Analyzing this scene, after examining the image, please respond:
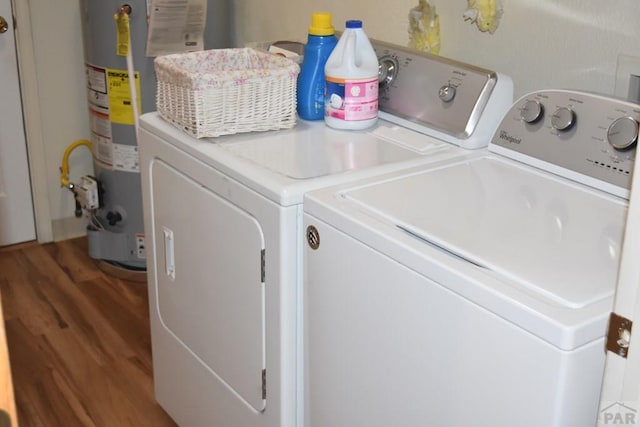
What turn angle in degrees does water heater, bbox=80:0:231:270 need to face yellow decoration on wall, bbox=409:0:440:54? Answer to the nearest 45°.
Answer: approximately 90° to its left

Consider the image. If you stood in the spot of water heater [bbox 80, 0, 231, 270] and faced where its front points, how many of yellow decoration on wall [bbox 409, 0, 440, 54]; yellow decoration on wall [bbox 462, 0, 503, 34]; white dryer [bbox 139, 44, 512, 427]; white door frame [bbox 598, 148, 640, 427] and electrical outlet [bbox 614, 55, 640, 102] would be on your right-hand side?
0

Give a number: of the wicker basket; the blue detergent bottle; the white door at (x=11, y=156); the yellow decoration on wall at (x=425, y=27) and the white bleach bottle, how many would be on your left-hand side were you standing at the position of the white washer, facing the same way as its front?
0

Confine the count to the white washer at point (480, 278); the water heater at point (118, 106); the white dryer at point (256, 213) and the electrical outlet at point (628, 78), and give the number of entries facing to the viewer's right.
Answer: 0

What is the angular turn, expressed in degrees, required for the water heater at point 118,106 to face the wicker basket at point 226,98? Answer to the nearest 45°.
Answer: approximately 45° to its left

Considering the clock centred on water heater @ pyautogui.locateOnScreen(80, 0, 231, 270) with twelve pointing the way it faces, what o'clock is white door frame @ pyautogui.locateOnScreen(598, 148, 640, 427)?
The white door frame is roughly at 10 o'clock from the water heater.

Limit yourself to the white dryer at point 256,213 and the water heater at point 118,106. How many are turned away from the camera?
0

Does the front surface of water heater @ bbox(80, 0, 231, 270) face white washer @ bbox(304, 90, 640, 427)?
no

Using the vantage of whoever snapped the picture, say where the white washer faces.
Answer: facing the viewer and to the left of the viewer

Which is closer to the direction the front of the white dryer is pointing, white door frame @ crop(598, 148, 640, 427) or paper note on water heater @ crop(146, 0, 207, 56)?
the white door frame

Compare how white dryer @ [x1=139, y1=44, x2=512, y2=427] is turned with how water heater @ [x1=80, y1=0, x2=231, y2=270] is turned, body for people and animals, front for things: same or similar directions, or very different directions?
same or similar directions

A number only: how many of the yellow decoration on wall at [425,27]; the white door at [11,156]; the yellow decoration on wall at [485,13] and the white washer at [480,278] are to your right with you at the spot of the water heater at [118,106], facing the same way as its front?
1

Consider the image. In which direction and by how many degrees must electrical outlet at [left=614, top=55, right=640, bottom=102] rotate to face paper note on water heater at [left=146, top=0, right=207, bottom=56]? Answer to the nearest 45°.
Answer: approximately 90° to its right

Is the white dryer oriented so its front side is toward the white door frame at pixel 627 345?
no

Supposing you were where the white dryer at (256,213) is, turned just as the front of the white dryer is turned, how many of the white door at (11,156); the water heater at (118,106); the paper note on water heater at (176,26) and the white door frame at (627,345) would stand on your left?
1

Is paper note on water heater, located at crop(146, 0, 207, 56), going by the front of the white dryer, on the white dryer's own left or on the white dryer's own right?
on the white dryer's own right

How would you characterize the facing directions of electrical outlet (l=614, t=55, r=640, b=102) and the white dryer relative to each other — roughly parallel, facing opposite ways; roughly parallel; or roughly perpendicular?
roughly parallel

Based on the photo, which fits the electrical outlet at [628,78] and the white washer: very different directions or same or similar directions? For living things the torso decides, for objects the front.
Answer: same or similar directions

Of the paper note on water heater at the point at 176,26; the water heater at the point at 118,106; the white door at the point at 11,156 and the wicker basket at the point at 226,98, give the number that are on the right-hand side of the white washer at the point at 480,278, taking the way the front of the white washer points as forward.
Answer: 4

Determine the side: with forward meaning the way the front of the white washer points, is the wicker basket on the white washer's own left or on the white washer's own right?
on the white washer's own right

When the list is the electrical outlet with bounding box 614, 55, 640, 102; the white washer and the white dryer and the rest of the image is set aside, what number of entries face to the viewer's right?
0

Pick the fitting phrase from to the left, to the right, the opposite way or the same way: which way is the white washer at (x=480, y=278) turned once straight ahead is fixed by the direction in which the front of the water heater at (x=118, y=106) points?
the same way

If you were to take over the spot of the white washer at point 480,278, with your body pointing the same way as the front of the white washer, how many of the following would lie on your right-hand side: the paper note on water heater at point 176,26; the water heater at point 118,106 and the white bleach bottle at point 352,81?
3

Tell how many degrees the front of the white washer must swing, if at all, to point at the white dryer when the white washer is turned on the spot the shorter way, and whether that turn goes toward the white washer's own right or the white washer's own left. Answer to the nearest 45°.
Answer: approximately 90° to the white washer's own right
